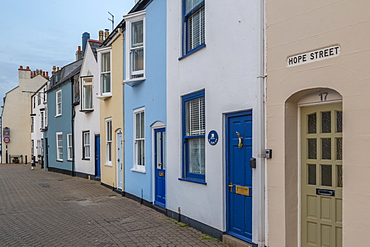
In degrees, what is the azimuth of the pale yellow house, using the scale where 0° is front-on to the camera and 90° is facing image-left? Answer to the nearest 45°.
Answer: approximately 45°

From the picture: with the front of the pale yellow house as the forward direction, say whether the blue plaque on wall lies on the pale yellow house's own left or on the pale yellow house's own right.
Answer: on the pale yellow house's own left

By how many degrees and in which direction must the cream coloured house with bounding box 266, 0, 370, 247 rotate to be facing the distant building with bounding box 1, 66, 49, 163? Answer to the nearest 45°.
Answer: approximately 90° to its right

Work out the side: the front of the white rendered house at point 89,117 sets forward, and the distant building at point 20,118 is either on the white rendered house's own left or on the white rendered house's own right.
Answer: on the white rendered house's own right

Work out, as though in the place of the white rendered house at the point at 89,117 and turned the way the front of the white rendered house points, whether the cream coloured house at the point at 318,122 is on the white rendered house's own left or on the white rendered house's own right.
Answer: on the white rendered house's own left

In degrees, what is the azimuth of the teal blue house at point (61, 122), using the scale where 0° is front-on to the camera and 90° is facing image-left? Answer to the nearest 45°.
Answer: approximately 45°

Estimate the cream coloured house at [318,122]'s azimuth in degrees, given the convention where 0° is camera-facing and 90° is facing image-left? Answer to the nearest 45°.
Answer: approximately 45°

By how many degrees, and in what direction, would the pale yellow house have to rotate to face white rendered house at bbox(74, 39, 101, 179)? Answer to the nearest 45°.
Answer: approximately 135° to its right

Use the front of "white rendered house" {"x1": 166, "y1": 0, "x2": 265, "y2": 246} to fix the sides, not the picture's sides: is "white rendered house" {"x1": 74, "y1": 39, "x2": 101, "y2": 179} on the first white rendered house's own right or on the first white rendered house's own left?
on the first white rendered house's own right

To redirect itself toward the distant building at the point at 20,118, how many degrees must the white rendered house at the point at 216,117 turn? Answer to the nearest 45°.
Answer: approximately 90° to its right
